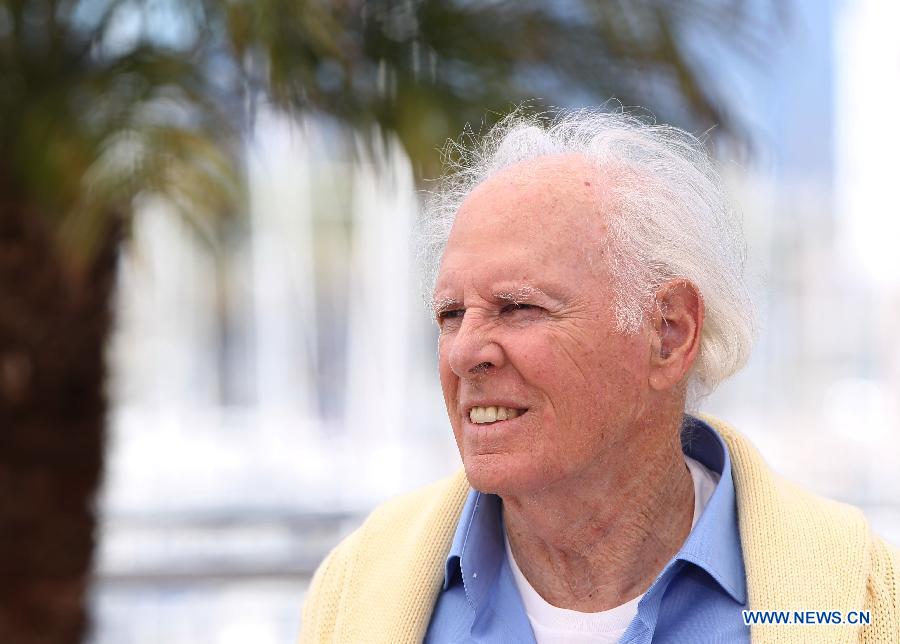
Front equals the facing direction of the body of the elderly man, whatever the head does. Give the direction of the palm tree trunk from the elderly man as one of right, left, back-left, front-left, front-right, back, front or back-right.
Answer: right

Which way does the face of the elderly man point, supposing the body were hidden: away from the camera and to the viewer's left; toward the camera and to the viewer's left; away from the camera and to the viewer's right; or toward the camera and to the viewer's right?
toward the camera and to the viewer's left

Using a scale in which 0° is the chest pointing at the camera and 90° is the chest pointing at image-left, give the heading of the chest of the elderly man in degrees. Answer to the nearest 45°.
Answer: approximately 45°
